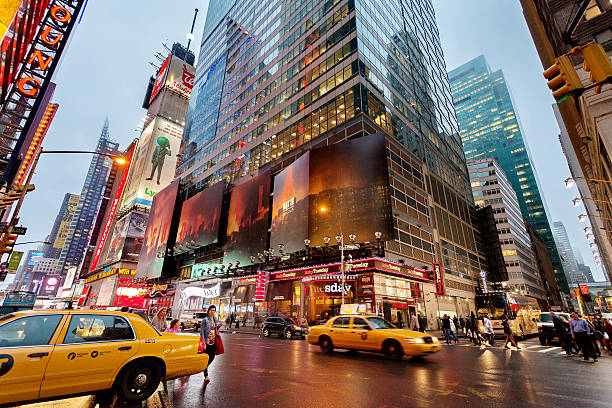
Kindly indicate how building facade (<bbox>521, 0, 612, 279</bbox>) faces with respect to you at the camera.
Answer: facing to the left of the viewer

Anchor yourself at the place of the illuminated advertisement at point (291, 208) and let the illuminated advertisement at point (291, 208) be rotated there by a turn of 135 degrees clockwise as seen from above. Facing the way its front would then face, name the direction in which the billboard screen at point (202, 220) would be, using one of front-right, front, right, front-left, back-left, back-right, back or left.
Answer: front-left

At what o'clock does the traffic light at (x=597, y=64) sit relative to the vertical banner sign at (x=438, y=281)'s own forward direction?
The traffic light is roughly at 12 o'clock from the vertical banner sign.

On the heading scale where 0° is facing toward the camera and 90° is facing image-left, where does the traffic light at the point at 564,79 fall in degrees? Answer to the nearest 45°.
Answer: approximately 90°

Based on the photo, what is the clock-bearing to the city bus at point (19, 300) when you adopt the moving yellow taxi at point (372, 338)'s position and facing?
The city bus is roughly at 5 o'clock from the moving yellow taxi.

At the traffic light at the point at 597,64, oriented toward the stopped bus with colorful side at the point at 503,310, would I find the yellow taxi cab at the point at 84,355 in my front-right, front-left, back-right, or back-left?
back-left
